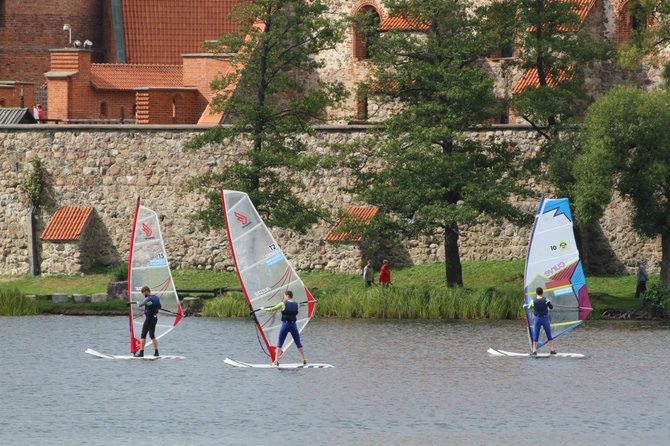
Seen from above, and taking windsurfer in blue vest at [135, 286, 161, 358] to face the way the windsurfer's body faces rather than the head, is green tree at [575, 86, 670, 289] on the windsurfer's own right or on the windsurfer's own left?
on the windsurfer's own right

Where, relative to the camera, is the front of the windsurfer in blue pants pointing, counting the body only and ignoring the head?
away from the camera

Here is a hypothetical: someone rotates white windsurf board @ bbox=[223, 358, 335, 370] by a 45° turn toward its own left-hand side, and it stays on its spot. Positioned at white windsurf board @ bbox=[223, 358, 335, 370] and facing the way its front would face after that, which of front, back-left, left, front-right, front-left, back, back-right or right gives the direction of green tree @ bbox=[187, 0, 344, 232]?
back-right

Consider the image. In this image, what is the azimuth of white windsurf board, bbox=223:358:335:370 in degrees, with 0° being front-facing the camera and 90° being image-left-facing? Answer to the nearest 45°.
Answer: approximately 90°

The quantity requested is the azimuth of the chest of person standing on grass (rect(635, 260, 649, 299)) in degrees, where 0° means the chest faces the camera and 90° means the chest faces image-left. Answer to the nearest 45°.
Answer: approximately 90°

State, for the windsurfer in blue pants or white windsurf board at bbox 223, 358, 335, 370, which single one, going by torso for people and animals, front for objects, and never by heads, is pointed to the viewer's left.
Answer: the white windsurf board

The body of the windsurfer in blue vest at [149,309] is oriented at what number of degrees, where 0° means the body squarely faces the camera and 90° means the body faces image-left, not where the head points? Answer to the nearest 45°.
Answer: approximately 135°

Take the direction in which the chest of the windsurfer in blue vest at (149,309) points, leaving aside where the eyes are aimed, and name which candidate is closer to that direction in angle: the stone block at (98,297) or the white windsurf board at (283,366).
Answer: the stone block
